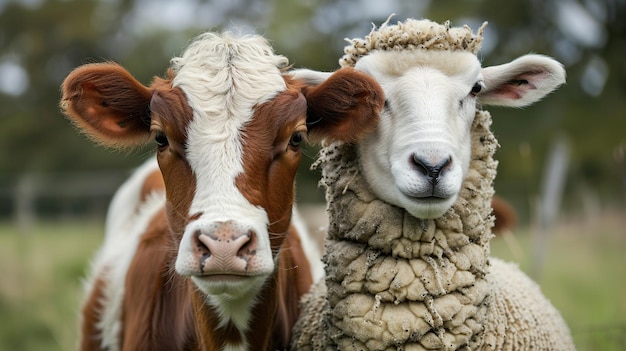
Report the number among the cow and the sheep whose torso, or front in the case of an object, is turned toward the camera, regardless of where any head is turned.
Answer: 2

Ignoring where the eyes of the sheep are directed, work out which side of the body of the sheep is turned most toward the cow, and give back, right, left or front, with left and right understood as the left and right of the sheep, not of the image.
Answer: right

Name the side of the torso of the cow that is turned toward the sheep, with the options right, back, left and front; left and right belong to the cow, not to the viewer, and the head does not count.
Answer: left

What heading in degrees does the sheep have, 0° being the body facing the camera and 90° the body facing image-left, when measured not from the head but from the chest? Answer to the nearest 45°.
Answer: approximately 0°

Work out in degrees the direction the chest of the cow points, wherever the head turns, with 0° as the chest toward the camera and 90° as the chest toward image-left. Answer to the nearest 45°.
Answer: approximately 0°
